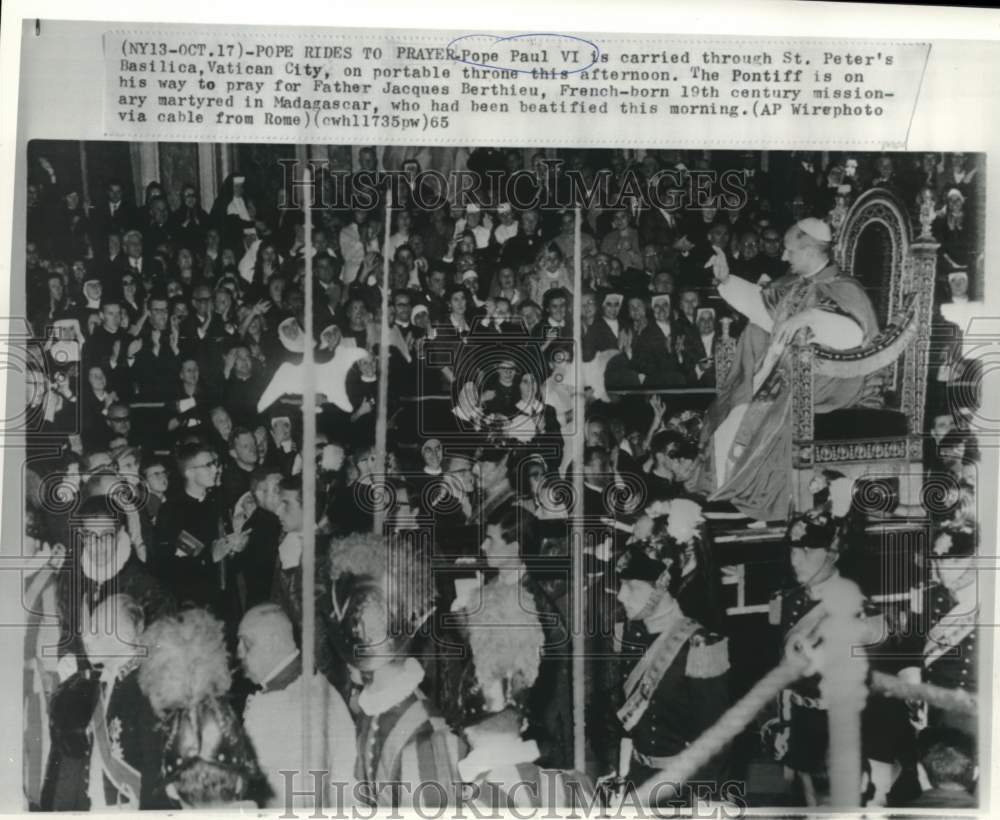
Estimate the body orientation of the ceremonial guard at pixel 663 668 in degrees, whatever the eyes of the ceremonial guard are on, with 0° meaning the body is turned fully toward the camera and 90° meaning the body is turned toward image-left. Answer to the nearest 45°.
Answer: approximately 45°

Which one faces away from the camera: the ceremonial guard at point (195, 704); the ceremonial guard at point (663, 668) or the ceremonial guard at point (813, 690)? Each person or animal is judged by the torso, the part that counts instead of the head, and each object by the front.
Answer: the ceremonial guard at point (195, 704)

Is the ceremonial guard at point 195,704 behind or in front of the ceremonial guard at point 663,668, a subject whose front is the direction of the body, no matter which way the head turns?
in front

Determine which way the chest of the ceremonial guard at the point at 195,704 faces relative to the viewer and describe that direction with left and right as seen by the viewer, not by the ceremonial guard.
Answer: facing away from the viewer

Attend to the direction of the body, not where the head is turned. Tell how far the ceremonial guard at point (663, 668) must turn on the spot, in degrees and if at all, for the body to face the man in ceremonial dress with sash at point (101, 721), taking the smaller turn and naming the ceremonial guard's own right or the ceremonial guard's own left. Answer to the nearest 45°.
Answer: approximately 45° to the ceremonial guard's own right

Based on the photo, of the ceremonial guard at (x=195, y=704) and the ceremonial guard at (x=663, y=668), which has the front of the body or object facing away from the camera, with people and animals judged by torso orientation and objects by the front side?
the ceremonial guard at (x=195, y=704)

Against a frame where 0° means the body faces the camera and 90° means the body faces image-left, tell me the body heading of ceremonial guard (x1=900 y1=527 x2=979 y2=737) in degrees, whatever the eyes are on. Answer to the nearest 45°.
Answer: approximately 45°

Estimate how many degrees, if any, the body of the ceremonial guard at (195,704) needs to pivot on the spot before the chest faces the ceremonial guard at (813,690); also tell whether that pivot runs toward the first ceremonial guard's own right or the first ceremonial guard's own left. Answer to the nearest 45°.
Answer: approximately 90° to the first ceremonial guard's own right
